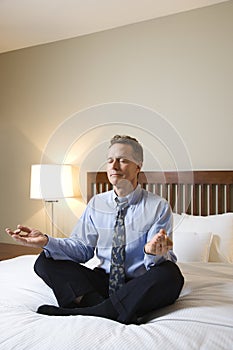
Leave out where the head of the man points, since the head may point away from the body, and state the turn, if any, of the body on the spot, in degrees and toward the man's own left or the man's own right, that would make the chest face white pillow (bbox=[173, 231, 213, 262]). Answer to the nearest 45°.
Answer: approximately 180°

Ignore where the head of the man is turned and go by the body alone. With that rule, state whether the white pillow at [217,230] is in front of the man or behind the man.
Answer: behind

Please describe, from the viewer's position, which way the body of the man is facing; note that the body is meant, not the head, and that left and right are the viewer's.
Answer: facing the viewer and to the left of the viewer
